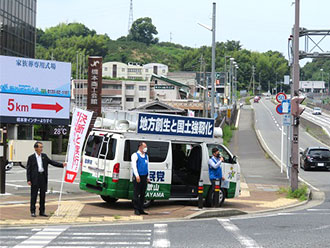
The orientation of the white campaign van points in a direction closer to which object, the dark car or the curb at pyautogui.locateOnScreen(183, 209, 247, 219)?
the dark car

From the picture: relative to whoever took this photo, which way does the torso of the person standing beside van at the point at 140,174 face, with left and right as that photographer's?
facing the viewer and to the right of the viewer

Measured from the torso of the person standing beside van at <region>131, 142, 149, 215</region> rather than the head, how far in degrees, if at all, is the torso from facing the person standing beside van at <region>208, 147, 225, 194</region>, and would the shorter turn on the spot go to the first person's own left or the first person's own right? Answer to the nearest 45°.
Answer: approximately 90° to the first person's own left

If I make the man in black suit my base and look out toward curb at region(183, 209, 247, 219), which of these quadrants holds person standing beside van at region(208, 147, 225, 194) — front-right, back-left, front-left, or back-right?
front-left

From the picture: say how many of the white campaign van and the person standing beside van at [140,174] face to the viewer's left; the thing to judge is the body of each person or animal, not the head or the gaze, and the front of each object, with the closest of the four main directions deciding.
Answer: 0

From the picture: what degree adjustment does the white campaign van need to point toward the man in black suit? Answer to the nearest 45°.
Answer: approximately 180°

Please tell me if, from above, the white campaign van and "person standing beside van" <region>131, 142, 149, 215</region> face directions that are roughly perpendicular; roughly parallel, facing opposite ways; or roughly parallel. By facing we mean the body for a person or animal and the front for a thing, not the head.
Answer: roughly perpendicular

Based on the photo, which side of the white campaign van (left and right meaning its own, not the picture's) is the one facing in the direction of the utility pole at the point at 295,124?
front

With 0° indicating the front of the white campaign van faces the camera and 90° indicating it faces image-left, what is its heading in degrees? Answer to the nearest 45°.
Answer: approximately 225°

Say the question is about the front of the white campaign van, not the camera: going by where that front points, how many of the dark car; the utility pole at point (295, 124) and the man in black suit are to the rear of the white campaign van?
1

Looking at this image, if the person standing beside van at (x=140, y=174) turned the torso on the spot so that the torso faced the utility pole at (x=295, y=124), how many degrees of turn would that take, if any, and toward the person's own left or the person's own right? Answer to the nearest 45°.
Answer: approximately 90° to the person's own left

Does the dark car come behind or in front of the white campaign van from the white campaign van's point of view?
in front

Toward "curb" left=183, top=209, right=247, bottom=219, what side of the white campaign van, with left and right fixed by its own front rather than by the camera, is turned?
right

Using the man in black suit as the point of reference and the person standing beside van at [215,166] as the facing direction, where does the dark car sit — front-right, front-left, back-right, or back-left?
front-left
